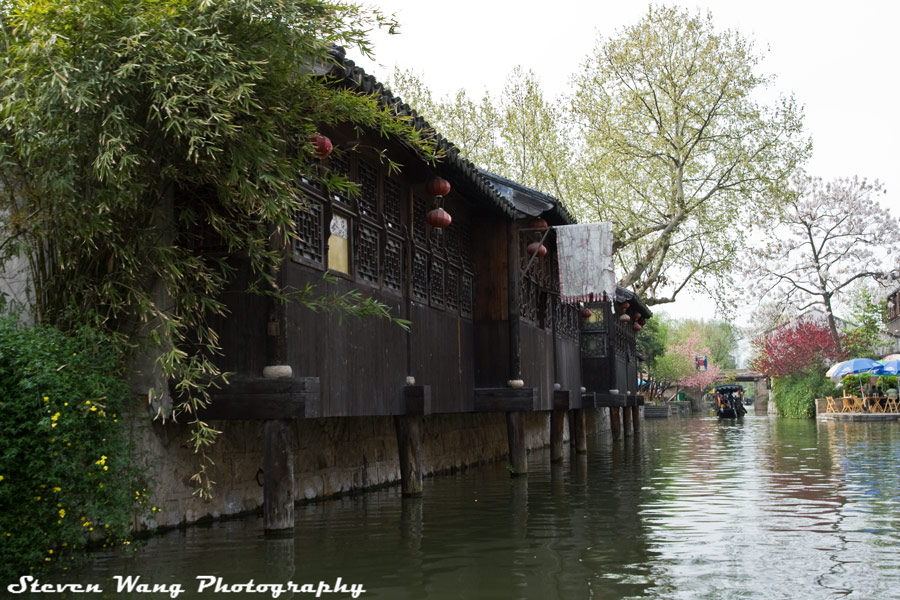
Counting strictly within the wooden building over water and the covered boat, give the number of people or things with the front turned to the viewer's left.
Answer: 0

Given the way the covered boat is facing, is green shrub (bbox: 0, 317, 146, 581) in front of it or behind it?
in front

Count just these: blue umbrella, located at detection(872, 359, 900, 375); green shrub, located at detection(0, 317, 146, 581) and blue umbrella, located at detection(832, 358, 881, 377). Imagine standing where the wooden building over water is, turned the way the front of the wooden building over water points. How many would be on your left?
2

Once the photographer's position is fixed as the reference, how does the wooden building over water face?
facing the viewer and to the right of the viewer

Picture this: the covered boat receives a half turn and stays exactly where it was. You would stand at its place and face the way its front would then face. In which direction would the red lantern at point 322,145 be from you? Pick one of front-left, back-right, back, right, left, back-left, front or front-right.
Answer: back

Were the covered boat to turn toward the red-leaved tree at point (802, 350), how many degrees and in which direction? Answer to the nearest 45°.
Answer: approximately 45° to its left

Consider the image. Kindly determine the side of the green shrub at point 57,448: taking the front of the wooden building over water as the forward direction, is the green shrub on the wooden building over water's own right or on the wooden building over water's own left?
on the wooden building over water's own right

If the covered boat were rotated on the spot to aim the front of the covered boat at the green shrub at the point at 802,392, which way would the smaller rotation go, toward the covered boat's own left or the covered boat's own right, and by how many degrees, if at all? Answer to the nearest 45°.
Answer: approximately 45° to the covered boat's own left

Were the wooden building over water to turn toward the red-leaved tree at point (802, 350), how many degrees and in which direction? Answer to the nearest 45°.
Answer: approximately 90° to its left

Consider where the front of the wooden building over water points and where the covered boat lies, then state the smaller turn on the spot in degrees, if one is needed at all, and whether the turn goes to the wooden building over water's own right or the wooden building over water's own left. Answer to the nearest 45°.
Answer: approximately 135° to the wooden building over water's own left

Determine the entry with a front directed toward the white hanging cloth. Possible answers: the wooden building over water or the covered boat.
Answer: the covered boat

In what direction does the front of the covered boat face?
toward the camera
